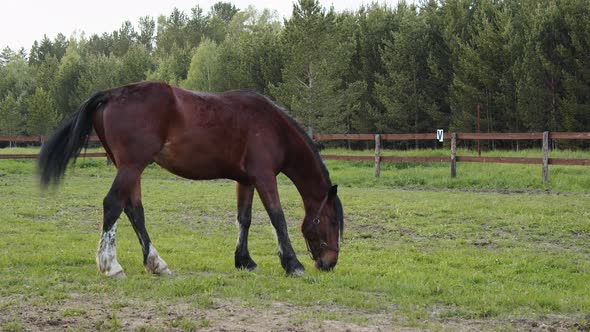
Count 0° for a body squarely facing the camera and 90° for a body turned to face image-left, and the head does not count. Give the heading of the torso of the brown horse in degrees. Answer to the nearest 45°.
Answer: approximately 270°
